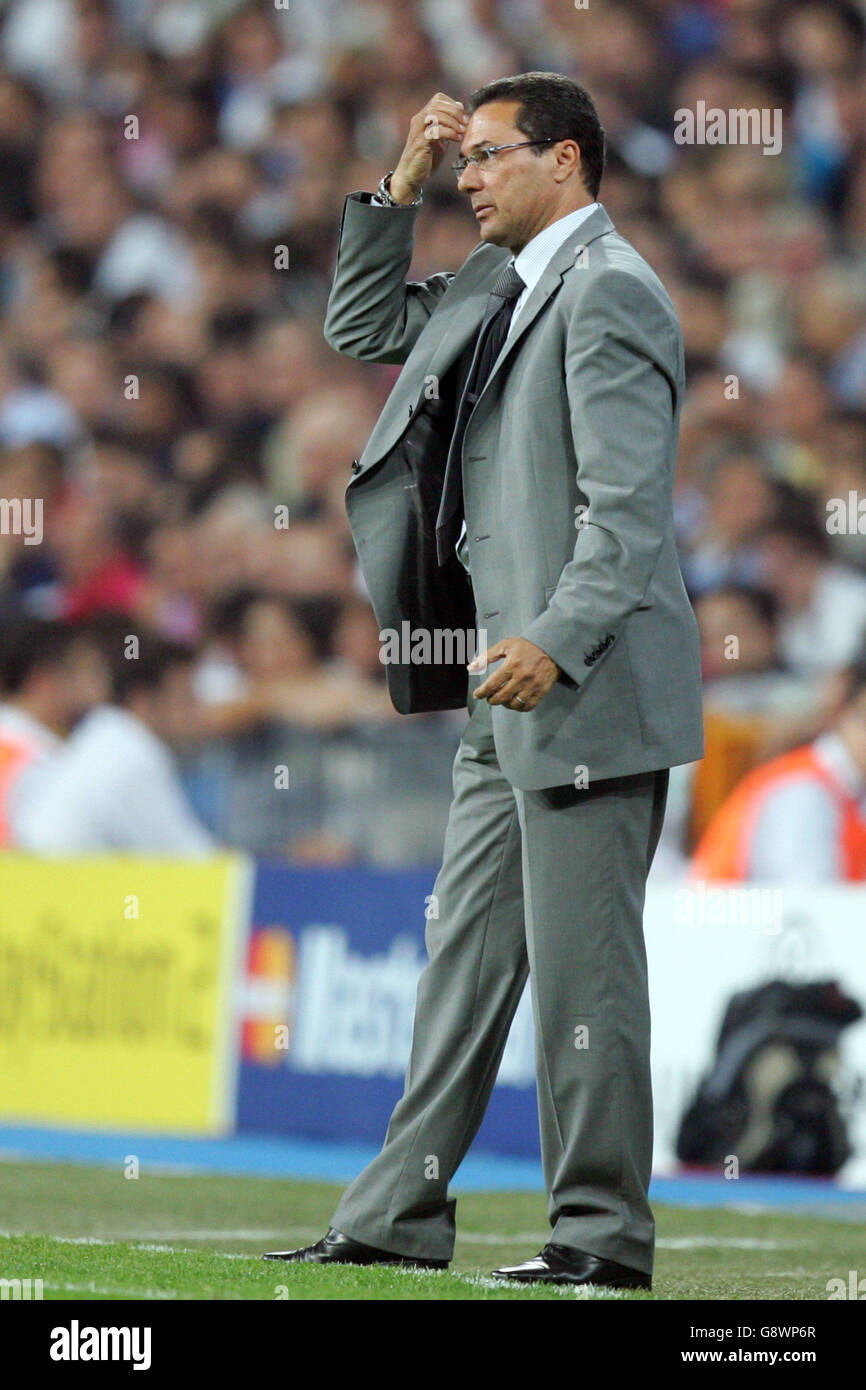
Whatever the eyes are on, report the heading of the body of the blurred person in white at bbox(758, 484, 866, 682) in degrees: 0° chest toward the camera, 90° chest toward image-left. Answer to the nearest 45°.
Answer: approximately 45°

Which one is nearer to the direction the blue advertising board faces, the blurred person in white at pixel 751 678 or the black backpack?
the black backpack

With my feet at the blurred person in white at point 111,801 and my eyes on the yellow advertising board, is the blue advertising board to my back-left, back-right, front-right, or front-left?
front-left

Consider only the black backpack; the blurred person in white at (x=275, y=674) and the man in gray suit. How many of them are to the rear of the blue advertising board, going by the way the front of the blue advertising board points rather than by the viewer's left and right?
1

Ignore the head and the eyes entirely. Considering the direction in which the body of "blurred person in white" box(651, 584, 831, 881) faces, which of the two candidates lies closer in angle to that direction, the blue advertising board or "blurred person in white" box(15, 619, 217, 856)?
the blue advertising board

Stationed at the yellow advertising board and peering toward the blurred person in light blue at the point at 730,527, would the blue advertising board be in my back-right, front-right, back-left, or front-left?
front-right

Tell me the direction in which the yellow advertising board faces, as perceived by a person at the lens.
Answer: facing the viewer

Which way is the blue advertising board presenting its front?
toward the camera
